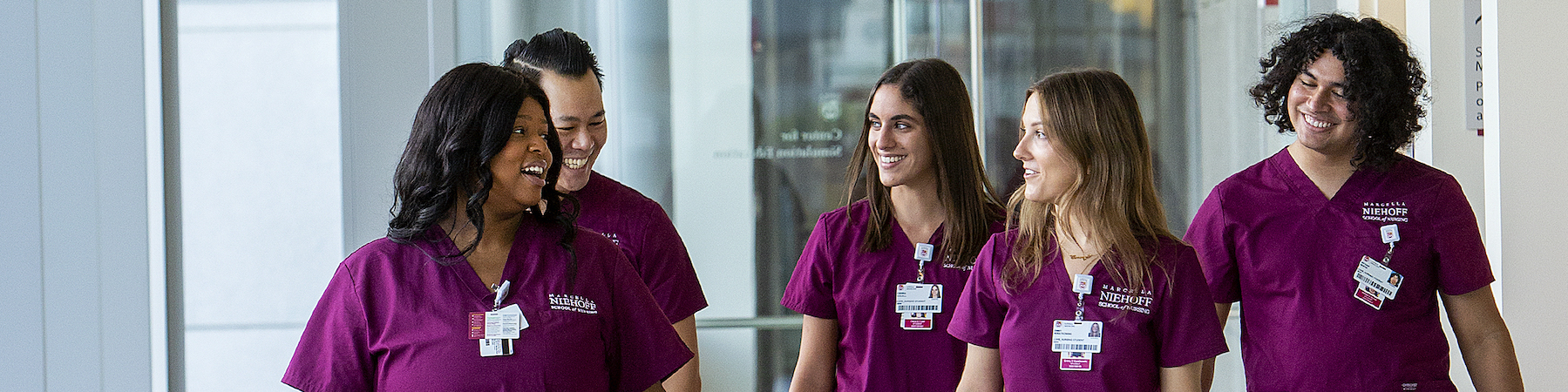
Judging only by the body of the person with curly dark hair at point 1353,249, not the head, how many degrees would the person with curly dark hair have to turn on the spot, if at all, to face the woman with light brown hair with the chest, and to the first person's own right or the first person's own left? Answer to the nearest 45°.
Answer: approximately 45° to the first person's own right

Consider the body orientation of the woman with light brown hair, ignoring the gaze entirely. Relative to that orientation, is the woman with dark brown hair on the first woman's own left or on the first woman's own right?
on the first woman's own right

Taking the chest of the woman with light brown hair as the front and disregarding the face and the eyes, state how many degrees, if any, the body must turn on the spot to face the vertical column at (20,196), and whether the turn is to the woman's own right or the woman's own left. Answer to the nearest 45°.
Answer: approximately 45° to the woman's own right

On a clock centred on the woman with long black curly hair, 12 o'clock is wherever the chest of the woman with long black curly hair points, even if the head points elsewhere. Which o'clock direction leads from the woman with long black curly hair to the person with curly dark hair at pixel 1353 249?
The person with curly dark hair is roughly at 9 o'clock from the woman with long black curly hair.

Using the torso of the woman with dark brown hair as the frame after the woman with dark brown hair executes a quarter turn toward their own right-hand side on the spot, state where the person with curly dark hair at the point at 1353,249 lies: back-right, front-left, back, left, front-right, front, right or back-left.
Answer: back

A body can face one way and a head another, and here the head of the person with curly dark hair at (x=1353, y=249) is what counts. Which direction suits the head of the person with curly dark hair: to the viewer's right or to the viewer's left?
to the viewer's left

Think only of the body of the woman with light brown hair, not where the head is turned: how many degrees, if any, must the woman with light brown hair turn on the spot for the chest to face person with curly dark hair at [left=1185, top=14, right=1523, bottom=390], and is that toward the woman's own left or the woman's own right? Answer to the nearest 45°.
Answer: approximately 135° to the woman's own left

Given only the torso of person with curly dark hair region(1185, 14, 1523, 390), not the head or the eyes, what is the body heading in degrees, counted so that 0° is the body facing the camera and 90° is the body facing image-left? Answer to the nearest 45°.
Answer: approximately 0°

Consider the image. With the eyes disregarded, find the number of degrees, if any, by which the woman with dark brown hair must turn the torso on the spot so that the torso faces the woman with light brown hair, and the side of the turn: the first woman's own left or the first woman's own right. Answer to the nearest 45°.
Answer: approximately 45° to the first woman's own left

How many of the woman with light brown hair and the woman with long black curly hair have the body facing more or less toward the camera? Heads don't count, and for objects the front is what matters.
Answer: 2

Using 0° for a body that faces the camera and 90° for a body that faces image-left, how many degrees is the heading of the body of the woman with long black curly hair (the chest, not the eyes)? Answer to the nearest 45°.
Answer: approximately 0°
